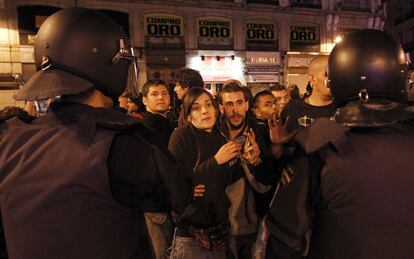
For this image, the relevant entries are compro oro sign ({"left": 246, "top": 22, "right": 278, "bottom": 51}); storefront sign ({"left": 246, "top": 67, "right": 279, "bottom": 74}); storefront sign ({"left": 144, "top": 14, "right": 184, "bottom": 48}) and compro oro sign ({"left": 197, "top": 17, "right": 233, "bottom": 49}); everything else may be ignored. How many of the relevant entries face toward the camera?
4

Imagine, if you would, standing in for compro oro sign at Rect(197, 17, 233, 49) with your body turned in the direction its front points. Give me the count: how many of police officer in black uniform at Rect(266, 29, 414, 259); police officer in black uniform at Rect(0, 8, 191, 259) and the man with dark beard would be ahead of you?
3

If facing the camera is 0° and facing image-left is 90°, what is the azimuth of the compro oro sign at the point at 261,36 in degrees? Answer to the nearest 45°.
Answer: approximately 0°

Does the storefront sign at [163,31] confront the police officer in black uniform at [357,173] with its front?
yes

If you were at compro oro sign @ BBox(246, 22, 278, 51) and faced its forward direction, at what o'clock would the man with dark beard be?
The man with dark beard is roughly at 12 o'clock from the compro oro sign.

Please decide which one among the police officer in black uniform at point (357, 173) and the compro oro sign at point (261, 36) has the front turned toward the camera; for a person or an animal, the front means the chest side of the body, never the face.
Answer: the compro oro sign

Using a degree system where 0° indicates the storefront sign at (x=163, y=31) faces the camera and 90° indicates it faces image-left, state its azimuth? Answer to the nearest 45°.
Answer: approximately 0°

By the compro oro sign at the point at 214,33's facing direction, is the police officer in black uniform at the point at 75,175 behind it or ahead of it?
ahead

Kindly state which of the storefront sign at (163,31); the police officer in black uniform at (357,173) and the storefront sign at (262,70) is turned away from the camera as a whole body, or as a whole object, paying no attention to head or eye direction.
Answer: the police officer in black uniform

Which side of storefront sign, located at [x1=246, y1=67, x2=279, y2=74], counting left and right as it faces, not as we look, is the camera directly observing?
front

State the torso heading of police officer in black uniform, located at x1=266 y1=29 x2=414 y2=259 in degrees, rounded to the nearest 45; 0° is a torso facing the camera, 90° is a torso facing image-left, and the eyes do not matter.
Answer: approximately 180°

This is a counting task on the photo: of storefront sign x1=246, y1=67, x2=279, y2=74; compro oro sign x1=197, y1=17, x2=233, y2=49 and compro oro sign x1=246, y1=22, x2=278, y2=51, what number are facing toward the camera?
3

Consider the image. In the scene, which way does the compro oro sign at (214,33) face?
toward the camera

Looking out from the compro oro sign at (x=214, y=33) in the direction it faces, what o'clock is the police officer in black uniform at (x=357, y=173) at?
The police officer in black uniform is roughly at 12 o'clock from the compro oro sign.

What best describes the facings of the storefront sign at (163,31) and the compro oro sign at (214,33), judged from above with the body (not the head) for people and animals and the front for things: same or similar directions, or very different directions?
same or similar directions

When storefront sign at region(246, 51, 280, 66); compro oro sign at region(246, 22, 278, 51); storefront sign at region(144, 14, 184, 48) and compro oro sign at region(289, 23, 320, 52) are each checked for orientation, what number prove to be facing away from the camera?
0

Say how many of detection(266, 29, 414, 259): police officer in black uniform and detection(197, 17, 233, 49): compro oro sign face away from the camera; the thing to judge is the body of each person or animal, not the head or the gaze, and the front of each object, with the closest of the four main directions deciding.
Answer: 1

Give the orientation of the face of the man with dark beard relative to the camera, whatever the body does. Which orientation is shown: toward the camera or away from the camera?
toward the camera
